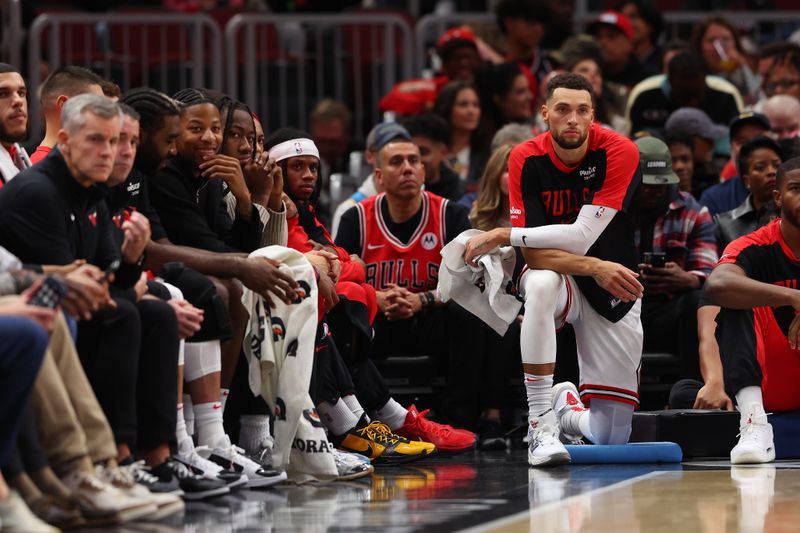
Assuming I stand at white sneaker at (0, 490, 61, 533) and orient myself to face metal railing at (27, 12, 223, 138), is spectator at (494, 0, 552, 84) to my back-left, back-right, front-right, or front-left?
front-right

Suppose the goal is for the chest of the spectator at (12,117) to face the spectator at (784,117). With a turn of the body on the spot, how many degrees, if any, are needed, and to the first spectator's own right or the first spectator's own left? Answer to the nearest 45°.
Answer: approximately 90° to the first spectator's own left

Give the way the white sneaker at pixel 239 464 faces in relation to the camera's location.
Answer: facing to the right of the viewer

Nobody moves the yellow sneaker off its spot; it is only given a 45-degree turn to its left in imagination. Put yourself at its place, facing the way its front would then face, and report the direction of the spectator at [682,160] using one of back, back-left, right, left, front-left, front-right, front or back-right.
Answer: front

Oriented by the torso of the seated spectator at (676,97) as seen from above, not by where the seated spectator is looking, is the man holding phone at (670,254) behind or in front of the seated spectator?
in front

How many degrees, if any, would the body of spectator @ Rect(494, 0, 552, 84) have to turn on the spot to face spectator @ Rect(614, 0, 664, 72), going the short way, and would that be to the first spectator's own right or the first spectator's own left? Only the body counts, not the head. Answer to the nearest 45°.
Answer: approximately 135° to the first spectator's own left

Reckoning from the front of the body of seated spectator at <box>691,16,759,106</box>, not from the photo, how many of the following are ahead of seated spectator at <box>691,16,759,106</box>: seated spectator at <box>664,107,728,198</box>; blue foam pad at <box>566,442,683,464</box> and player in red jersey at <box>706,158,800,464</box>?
3

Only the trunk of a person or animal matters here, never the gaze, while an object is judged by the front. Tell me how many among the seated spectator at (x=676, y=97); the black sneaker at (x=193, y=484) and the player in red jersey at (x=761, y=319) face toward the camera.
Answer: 2

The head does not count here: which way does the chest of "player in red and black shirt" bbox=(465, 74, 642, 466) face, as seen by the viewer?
toward the camera

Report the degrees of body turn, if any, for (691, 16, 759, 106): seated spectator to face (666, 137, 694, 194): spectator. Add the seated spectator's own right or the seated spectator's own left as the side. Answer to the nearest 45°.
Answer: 0° — they already face them
